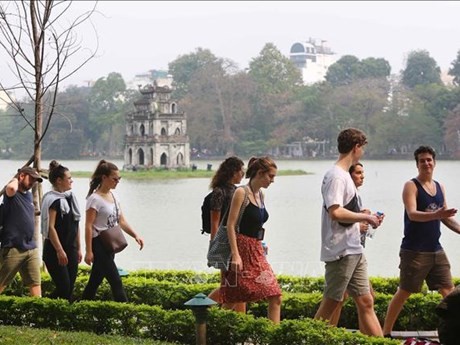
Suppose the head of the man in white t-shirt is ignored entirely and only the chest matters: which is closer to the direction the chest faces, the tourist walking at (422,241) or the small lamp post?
the tourist walking

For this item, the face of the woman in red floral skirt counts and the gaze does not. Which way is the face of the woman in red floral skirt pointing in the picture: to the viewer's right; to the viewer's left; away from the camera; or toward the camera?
to the viewer's right

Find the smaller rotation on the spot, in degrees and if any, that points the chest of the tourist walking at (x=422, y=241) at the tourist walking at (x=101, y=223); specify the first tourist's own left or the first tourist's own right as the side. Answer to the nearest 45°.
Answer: approximately 135° to the first tourist's own right

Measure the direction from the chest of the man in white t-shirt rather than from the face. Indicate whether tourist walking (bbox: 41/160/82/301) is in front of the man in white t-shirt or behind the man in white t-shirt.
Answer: behind

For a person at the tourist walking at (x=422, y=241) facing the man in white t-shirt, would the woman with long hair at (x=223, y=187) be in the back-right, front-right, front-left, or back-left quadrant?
front-right

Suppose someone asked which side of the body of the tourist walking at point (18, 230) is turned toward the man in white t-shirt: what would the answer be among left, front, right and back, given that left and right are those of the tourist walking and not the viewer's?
front
